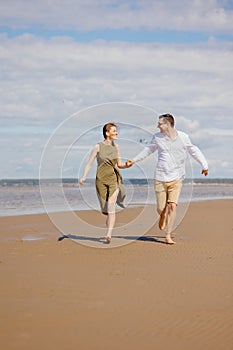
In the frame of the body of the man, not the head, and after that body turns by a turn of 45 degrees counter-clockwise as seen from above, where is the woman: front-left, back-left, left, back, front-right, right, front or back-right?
back-right

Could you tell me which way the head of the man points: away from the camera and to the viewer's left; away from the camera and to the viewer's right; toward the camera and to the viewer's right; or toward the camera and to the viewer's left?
toward the camera and to the viewer's left

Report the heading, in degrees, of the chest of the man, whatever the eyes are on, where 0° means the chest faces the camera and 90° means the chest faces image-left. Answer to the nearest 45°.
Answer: approximately 0°
